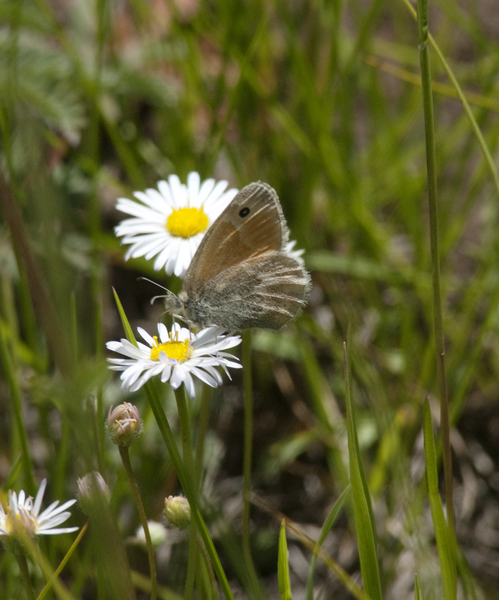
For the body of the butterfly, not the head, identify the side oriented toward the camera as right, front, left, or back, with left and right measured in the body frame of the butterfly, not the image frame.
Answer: left
